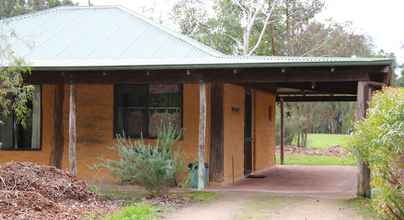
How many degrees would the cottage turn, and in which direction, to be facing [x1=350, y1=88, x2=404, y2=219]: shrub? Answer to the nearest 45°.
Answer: approximately 45° to its left

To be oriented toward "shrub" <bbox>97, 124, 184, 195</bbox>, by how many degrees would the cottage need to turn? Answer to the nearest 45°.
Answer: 0° — it already faces it

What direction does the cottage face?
toward the camera

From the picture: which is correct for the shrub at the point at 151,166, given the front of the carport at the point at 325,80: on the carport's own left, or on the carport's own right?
on the carport's own right

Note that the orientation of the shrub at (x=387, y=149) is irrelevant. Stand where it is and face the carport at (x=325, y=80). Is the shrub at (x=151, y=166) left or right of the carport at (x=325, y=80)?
left

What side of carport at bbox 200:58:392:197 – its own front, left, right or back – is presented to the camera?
front
